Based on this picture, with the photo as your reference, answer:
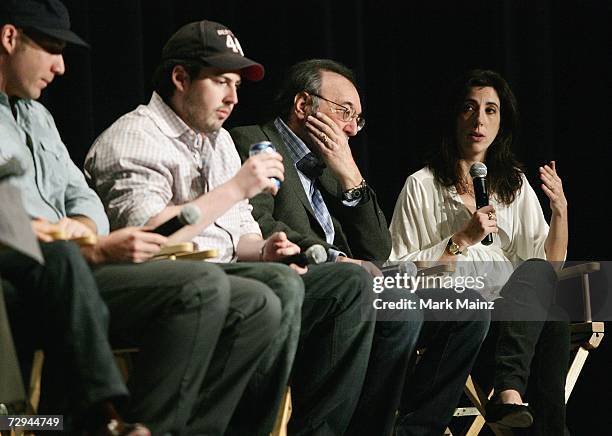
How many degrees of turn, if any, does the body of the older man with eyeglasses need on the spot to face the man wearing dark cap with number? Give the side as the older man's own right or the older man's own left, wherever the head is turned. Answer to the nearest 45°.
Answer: approximately 90° to the older man's own right

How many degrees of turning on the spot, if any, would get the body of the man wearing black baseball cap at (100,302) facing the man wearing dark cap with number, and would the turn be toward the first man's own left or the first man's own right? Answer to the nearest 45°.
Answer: approximately 90° to the first man's own left

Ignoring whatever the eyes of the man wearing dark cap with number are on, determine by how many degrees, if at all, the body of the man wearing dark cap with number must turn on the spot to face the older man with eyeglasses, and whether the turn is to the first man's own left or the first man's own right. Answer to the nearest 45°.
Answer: approximately 90° to the first man's own left

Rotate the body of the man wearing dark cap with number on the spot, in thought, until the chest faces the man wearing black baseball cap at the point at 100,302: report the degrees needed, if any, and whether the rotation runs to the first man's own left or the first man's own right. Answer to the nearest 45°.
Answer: approximately 90° to the first man's own right

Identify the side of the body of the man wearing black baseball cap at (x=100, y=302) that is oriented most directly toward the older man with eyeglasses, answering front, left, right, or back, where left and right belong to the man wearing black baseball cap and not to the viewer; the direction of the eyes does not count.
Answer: left
